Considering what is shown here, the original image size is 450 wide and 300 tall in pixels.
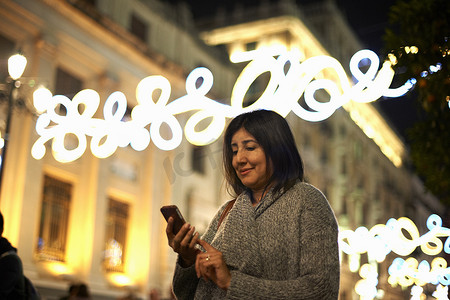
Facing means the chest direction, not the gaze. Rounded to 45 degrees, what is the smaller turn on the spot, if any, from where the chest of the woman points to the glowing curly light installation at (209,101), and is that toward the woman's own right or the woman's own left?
approximately 135° to the woman's own right

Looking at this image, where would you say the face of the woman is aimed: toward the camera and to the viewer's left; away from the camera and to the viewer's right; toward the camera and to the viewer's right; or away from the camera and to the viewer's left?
toward the camera and to the viewer's left

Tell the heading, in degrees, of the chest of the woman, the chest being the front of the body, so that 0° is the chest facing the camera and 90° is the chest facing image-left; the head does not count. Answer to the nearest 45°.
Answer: approximately 45°

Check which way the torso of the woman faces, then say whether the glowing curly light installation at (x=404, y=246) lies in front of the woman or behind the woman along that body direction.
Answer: behind
